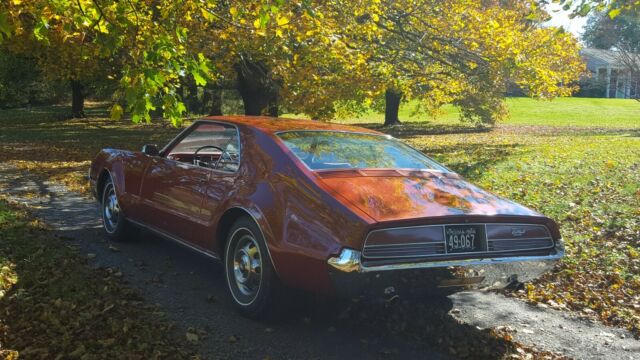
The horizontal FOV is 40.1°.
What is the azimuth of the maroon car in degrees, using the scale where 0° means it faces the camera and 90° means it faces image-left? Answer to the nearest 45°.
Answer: approximately 135°

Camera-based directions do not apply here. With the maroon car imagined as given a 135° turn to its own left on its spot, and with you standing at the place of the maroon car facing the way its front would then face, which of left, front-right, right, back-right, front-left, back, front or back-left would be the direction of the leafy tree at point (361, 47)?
back

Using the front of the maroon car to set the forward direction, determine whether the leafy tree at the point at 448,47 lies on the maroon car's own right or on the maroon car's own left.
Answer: on the maroon car's own right
